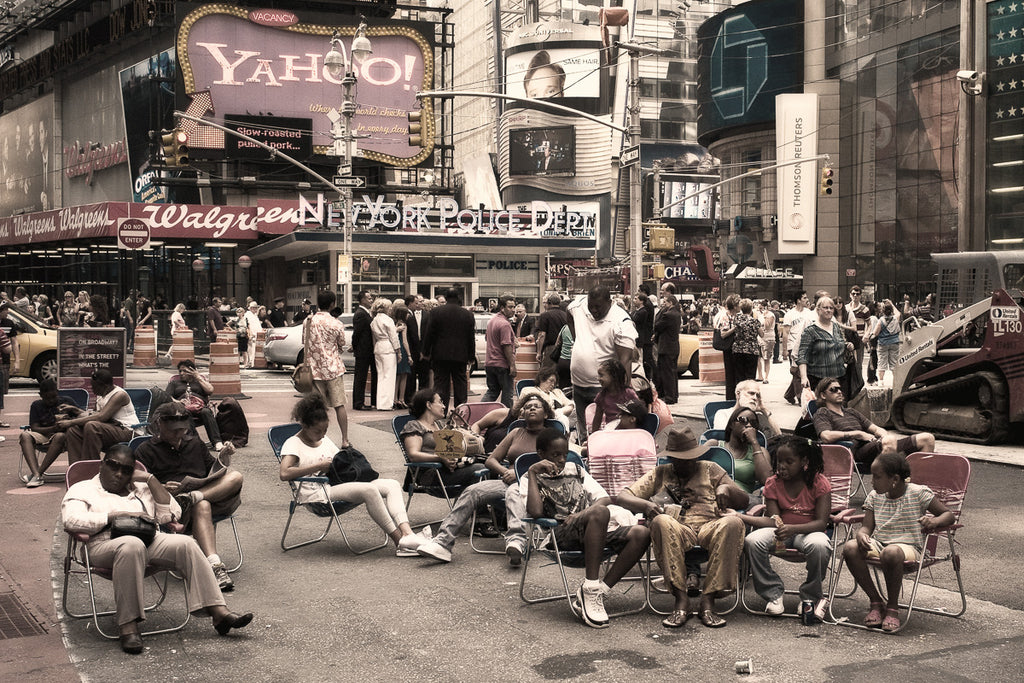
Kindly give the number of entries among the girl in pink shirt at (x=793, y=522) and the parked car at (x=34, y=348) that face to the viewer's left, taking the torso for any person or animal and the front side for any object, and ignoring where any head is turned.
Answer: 0

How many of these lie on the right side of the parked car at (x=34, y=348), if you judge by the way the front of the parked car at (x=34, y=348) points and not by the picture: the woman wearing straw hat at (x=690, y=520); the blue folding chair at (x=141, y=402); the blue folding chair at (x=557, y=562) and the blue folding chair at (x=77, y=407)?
4

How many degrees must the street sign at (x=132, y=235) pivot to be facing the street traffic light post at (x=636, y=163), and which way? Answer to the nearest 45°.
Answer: approximately 45° to its left

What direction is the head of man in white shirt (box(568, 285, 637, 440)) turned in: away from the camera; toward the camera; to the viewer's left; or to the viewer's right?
toward the camera

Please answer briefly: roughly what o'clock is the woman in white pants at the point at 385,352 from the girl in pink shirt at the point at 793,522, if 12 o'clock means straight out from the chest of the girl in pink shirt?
The woman in white pants is roughly at 5 o'clock from the girl in pink shirt.

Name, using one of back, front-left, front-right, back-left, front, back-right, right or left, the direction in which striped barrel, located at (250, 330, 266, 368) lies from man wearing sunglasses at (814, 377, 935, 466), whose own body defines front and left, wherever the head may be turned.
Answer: back

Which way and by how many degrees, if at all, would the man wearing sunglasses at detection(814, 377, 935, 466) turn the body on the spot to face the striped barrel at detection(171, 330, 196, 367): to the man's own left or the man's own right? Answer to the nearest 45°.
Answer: approximately 180°

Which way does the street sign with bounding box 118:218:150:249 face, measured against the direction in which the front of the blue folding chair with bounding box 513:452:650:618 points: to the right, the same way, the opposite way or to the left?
the same way

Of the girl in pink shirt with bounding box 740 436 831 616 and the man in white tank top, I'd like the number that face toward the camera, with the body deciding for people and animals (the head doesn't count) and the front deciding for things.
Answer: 1

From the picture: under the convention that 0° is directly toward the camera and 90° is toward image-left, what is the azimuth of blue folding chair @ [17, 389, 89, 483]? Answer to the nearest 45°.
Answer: approximately 45°

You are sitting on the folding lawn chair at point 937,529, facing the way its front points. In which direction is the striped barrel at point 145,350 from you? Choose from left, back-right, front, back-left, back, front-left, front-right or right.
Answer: right

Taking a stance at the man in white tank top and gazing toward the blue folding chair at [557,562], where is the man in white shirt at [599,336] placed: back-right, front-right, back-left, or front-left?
front-left

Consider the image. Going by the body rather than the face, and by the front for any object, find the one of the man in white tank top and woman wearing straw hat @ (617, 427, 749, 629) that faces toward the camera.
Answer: the woman wearing straw hat

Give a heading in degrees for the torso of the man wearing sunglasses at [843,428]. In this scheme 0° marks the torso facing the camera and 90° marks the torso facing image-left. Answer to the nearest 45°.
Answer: approximately 315°

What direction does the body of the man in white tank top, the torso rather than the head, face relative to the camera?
to the viewer's left

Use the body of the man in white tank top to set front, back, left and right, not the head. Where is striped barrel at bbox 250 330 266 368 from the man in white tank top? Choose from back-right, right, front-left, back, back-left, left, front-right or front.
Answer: right

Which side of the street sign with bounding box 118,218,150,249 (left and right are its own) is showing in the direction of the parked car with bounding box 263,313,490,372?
left

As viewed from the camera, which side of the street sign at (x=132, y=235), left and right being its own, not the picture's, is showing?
front
